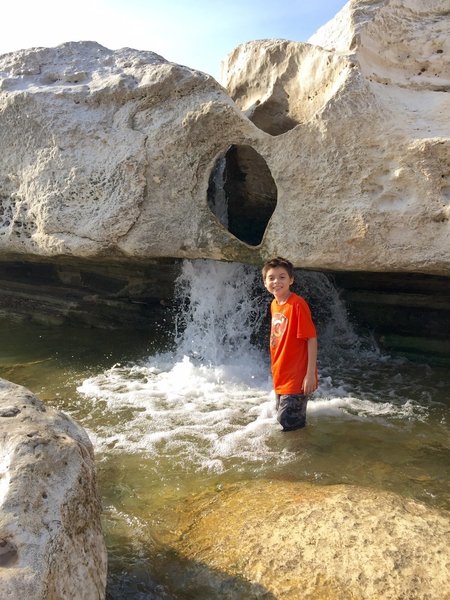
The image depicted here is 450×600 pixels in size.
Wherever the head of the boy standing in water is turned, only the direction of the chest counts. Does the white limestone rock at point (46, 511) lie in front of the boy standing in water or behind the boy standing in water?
in front

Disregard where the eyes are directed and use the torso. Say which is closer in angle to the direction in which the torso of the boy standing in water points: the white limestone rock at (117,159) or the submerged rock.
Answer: the submerged rock

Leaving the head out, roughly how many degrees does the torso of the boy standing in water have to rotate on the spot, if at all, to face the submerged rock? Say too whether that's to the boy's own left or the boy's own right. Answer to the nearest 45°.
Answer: approximately 45° to the boy's own left

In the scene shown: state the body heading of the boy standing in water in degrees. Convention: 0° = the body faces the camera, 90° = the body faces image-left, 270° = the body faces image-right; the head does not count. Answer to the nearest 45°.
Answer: approximately 45°
